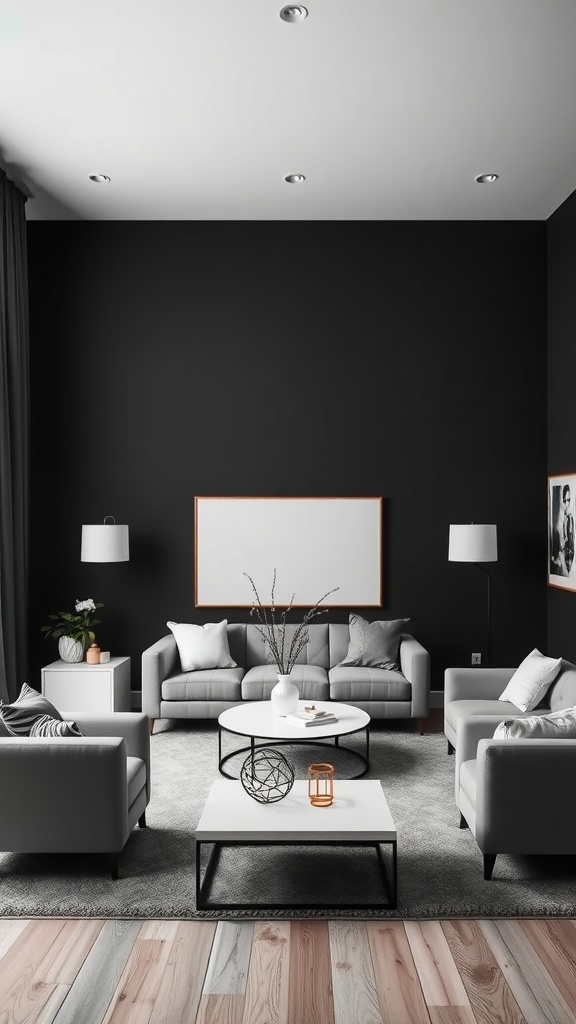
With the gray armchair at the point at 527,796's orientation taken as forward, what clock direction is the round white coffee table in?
The round white coffee table is roughly at 1 o'clock from the gray armchair.

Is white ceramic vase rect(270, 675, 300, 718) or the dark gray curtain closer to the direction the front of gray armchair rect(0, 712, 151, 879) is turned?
the white ceramic vase

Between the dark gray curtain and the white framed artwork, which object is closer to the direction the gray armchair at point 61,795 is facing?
the white framed artwork

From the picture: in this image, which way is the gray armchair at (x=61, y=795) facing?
to the viewer's right

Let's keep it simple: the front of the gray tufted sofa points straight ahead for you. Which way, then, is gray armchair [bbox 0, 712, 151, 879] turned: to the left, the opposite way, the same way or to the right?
to the left

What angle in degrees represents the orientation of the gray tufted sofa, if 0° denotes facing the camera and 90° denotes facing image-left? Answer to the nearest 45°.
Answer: approximately 0°

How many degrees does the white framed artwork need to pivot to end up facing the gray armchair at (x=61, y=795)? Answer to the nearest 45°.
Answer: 0° — it already faces it

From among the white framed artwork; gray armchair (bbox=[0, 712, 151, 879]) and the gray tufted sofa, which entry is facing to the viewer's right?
the gray armchair

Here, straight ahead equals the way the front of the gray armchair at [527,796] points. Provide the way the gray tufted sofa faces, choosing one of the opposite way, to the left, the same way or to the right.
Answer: to the left

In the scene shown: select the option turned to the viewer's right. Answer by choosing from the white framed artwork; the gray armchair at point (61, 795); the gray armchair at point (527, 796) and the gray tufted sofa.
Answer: the gray armchair at point (61, 795)

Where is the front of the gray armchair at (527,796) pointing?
to the viewer's left

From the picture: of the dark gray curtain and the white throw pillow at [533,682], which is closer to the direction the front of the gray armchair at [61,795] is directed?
the white throw pillow
